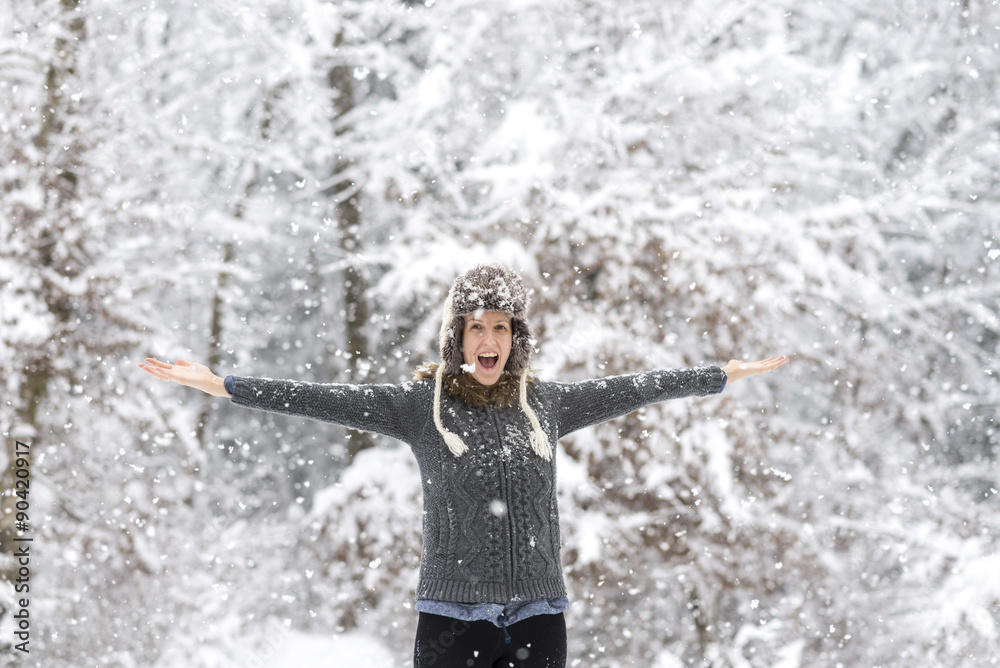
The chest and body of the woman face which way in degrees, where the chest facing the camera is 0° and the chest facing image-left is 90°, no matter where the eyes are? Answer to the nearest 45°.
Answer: approximately 0°
